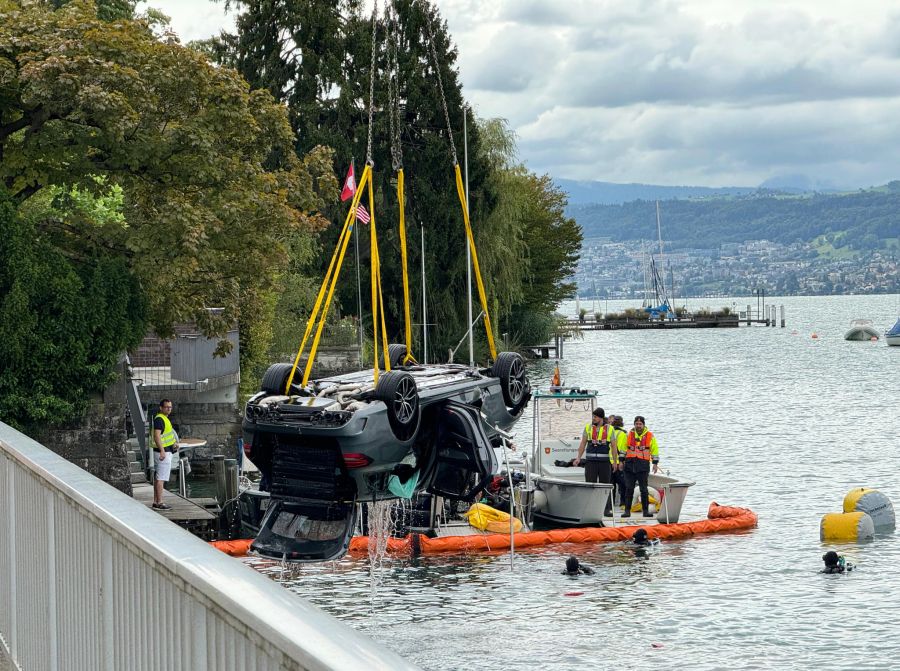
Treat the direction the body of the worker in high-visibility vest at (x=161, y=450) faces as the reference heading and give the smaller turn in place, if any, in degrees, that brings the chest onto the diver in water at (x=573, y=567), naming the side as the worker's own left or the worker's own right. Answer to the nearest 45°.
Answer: approximately 45° to the worker's own right

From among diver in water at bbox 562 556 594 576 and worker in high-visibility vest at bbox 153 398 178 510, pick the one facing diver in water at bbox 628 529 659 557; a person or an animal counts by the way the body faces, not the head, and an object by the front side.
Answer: the worker in high-visibility vest

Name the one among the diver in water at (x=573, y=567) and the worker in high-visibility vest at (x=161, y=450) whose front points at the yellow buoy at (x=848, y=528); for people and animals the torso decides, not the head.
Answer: the worker in high-visibility vest

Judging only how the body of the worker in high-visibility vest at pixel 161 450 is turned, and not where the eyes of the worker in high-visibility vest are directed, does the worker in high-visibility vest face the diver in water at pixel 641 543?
yes

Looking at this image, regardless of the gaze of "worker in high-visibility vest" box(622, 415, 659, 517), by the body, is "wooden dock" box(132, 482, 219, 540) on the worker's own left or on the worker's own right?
on the worker's own right

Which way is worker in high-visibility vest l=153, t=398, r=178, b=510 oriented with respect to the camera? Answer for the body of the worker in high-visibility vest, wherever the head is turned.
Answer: to the viewer's right
